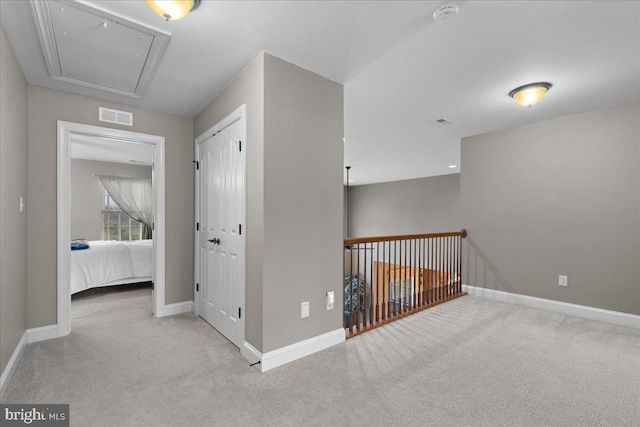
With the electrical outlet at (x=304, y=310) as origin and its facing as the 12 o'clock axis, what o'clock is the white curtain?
The white curtain is roughly at 6 o'clock from the electrical outlet.

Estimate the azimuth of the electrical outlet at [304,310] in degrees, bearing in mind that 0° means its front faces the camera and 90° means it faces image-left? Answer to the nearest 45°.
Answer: approximately 315°

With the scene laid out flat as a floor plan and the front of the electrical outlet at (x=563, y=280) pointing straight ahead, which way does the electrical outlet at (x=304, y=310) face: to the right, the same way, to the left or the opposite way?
to the left

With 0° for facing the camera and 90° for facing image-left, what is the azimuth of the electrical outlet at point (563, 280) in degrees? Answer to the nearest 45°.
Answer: approximately 0°

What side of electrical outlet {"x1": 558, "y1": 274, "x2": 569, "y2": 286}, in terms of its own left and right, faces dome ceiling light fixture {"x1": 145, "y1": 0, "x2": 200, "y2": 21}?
front

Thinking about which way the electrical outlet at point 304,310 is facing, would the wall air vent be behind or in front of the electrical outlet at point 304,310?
behind

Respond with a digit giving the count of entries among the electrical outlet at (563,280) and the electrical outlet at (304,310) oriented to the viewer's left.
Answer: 0
